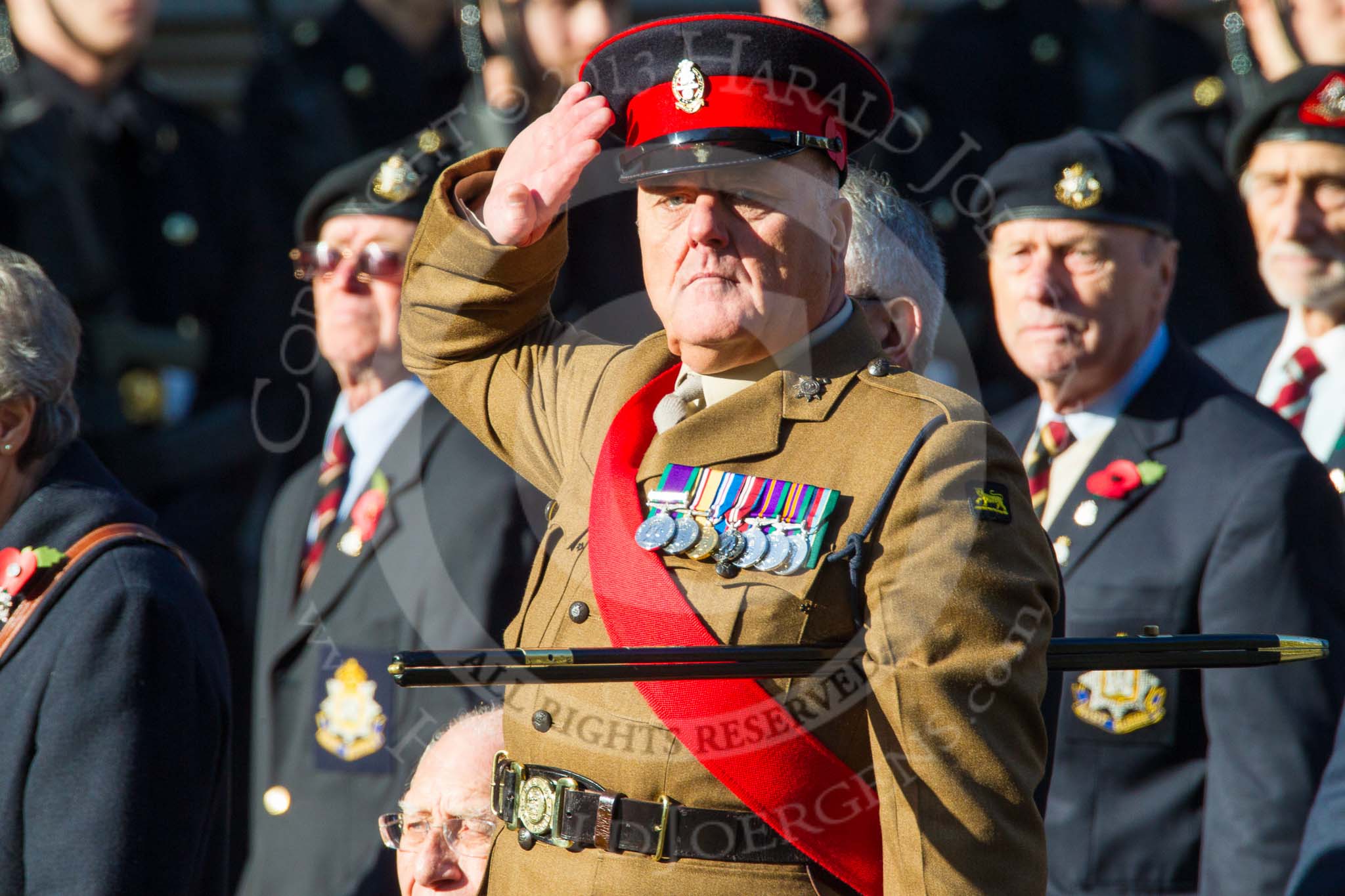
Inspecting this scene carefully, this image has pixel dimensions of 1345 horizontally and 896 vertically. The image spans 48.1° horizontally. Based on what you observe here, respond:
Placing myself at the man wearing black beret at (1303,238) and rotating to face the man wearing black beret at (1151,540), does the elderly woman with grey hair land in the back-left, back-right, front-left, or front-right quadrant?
front-right

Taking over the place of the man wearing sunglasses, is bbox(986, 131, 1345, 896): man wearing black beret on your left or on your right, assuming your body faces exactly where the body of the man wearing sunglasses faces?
on your left

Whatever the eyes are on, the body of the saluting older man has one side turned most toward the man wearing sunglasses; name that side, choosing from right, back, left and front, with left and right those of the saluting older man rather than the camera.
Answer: right

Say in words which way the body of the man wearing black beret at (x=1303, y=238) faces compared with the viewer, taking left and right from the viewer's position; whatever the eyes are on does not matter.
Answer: facing the viewer and to the left of the viewer

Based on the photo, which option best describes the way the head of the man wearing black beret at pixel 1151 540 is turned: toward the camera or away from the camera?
toward the camera

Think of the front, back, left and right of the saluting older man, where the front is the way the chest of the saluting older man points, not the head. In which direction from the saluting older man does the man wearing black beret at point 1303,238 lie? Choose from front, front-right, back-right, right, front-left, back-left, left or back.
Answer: back

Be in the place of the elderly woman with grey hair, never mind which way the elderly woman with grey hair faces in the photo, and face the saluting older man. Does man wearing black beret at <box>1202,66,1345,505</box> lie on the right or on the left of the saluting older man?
left

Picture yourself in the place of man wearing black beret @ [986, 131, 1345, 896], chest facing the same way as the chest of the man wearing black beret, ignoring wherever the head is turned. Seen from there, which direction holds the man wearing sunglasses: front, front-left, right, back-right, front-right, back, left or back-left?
front-right

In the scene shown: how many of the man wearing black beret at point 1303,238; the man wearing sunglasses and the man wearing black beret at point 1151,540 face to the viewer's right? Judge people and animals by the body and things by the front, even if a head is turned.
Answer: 0

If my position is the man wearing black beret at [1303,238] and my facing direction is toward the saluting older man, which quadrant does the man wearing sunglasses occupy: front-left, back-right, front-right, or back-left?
front-right

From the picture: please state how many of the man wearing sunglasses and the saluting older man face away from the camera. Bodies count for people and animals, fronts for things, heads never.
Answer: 0

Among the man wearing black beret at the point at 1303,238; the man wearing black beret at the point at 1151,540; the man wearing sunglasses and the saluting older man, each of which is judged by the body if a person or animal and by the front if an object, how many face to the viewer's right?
0

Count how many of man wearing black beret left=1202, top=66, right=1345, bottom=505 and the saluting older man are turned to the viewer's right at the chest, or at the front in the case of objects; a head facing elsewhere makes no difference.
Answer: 0
